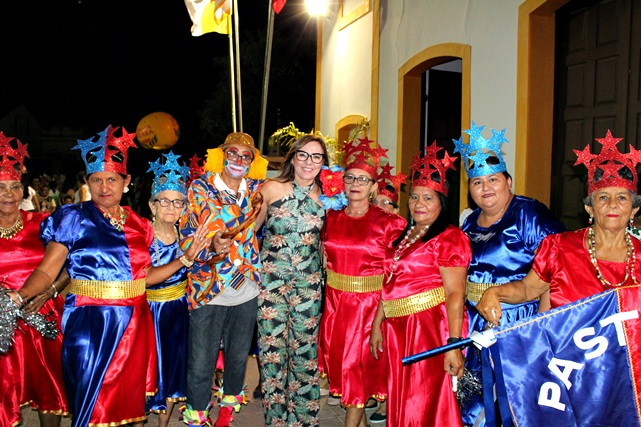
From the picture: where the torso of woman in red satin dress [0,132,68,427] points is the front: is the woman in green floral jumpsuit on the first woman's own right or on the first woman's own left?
on the first woman's own left

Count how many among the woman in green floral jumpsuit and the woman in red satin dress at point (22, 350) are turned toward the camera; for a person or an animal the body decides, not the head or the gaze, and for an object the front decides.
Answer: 2

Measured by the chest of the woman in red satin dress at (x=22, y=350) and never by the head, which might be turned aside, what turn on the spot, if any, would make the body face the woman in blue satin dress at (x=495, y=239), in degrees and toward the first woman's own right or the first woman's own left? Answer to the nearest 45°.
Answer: approximately 45° to the first woman's own left

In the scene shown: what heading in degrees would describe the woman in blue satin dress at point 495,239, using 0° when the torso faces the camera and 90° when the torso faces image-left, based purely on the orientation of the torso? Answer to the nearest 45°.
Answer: approximately 45°

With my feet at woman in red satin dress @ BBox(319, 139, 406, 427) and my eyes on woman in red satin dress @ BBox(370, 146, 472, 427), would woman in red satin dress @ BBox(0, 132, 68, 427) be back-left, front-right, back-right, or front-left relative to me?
back-right

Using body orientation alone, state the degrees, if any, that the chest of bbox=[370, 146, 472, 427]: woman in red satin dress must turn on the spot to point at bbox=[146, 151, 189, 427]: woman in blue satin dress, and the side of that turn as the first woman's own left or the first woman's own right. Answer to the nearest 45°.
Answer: approximately 45° to the first woman's own right

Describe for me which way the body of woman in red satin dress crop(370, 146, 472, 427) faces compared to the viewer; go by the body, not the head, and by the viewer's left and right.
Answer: facing the viewer and to the left of the viewer

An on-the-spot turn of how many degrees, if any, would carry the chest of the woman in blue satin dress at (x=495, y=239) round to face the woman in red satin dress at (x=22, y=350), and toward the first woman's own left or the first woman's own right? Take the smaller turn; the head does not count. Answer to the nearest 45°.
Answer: approximately 45° to the first woman's own right

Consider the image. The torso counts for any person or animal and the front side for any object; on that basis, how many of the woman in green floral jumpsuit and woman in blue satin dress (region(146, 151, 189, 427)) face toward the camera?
2

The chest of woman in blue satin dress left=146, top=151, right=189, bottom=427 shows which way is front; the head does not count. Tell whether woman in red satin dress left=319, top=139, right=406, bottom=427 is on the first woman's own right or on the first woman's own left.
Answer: on the first woman's own left

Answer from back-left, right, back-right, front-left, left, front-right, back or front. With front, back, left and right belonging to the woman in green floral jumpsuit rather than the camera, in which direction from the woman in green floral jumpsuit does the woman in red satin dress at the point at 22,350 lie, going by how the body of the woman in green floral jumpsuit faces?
right

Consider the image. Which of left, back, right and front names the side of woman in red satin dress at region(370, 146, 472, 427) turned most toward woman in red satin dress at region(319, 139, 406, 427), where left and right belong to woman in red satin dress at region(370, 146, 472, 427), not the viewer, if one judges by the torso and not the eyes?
right
